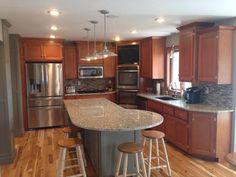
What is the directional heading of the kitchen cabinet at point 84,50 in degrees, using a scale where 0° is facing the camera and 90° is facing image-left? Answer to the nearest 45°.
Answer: approximately 0°

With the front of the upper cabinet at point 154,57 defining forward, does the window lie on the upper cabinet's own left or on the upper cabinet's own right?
on the upper cabinet's own left

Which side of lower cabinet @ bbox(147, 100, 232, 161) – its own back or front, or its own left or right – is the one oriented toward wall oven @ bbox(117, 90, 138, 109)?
right

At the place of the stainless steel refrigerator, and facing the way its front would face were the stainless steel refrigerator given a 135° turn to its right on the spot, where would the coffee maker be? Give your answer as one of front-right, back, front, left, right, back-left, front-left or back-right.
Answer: back

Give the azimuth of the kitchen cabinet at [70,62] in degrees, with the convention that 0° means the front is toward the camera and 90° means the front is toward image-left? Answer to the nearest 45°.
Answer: approximately 0°

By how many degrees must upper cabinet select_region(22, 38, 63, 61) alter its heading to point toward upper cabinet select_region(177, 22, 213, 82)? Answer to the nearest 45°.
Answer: approximately 45° to its left

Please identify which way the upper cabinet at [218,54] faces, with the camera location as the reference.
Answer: facing the viewer and to the left of the viewer

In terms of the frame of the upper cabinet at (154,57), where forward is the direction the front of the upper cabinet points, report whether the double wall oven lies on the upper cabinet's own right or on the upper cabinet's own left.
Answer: on the upper cabinet's own right

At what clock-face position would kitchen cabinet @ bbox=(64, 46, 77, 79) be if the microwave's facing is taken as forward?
The kitchen cabinet is roughly at 3 o'clock from the microwave.

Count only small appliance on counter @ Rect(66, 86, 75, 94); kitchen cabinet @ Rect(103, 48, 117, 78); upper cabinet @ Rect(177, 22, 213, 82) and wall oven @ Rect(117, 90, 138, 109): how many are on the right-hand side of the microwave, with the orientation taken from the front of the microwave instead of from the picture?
1

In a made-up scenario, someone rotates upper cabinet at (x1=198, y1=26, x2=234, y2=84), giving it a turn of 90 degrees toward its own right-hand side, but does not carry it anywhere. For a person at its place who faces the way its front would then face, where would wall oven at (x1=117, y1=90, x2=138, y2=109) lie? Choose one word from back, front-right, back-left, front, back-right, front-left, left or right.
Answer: front

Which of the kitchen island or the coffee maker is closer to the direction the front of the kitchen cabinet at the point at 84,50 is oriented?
the kitchen island
